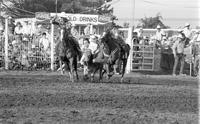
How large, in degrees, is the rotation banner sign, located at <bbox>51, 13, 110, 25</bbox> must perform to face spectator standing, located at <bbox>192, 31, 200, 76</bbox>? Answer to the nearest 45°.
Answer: approximately 45° to its left

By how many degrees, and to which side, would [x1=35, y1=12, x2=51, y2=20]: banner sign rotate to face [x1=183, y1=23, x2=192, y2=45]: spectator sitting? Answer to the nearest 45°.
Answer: approximately 45° to its left

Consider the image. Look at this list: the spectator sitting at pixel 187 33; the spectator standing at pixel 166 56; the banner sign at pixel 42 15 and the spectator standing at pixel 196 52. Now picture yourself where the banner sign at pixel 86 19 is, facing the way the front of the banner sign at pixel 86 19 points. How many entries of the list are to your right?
1

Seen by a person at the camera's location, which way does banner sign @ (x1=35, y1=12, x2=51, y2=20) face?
facing the viewer

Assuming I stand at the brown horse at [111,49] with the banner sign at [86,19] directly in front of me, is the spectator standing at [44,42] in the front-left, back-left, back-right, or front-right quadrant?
front-left

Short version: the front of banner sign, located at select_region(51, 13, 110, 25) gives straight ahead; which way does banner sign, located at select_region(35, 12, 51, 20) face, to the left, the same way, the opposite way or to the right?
the same way

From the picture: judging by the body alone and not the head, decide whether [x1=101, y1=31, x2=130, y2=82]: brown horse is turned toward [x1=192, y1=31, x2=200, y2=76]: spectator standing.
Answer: no

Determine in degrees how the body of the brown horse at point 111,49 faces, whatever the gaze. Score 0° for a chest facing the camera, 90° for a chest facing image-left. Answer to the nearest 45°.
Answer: approximately 45°

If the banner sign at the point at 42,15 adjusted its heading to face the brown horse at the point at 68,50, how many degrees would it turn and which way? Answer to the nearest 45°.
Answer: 0° — it already faces it

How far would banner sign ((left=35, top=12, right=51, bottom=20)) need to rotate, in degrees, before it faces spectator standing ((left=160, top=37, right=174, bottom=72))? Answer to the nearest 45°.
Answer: approximately 90° to its left

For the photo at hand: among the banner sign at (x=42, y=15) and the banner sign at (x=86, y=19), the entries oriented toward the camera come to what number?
2

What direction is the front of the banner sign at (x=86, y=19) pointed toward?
toward the camera

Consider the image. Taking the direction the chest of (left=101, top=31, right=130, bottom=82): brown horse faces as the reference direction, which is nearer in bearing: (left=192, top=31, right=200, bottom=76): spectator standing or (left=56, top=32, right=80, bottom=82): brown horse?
the brown horse
